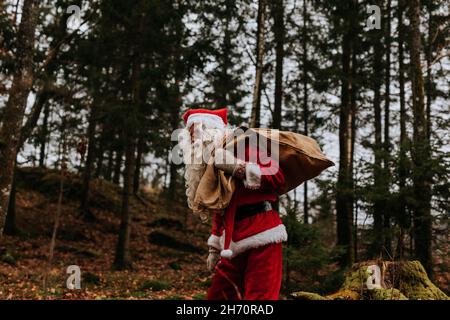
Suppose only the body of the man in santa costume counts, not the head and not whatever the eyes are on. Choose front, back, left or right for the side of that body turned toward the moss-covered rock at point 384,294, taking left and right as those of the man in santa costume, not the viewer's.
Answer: back

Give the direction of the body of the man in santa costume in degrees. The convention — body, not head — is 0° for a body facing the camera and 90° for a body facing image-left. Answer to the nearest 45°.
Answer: approximately 45°

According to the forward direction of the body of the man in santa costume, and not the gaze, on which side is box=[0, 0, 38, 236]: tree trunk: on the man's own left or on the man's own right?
on the man's own right

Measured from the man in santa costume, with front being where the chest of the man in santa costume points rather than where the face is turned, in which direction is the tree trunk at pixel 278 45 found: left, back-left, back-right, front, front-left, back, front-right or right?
back-right

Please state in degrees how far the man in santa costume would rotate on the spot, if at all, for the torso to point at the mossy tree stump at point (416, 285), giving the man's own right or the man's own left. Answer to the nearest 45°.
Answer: approximately 180°

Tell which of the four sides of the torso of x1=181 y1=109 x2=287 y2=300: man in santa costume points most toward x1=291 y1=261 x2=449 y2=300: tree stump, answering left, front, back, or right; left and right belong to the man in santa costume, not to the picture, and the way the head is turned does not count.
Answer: back

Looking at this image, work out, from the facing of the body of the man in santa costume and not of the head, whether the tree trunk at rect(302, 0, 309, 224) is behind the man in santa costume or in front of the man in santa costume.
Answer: behind
